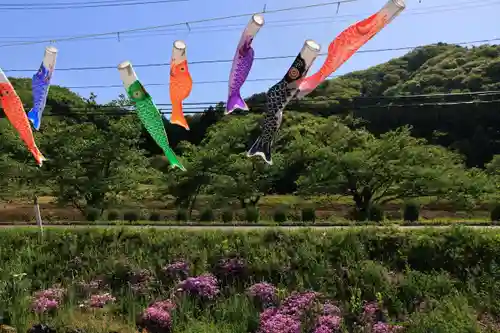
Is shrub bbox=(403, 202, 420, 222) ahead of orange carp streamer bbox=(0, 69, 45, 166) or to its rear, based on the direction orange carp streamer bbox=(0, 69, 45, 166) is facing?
to the rear

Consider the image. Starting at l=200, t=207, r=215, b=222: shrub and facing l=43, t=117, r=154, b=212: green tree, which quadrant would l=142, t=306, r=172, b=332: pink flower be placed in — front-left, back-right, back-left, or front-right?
back-left

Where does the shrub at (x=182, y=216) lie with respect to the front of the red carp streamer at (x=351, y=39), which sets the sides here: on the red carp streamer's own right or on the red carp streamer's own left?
on the red carp streamer's own left

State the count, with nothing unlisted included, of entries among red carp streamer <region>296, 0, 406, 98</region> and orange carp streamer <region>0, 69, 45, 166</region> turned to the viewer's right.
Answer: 1

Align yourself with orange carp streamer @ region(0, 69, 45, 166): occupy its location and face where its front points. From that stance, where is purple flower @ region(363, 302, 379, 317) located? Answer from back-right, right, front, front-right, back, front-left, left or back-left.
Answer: back-left

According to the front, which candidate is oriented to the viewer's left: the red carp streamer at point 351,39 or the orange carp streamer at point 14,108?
the orange carp streamer at point 14,108

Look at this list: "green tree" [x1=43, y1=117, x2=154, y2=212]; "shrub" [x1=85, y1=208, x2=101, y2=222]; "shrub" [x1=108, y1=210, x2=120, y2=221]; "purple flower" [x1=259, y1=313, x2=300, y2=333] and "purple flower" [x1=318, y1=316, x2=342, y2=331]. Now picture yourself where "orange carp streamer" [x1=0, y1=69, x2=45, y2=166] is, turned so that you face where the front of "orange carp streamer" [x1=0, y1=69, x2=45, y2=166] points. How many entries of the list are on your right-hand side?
3

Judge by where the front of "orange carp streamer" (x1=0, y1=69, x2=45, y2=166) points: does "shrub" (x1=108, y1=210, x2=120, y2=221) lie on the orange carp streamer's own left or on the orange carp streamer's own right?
on the orange carp streamer's own right

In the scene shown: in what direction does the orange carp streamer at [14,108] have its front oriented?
to the viewer's left

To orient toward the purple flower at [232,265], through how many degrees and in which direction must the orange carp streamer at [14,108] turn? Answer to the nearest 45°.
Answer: approximately 180°

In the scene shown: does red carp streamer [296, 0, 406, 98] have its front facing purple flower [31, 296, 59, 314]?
no

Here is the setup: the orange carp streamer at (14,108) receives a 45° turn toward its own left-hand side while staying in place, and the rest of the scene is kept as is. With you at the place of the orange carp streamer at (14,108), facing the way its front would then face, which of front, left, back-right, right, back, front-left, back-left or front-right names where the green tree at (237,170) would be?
back

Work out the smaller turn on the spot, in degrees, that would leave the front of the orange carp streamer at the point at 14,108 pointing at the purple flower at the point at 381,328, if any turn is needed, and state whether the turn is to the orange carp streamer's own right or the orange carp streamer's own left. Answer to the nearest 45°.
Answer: approximately 135° to the orange carp streamer's own left

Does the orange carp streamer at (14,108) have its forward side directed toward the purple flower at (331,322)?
no

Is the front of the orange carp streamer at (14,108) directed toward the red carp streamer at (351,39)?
no

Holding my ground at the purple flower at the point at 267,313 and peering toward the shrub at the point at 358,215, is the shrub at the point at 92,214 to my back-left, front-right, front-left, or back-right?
front-left

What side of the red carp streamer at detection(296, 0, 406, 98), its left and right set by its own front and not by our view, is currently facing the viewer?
right

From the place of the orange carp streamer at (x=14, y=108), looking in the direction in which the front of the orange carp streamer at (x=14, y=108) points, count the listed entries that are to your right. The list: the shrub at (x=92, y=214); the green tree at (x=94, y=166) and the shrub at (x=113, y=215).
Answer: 3

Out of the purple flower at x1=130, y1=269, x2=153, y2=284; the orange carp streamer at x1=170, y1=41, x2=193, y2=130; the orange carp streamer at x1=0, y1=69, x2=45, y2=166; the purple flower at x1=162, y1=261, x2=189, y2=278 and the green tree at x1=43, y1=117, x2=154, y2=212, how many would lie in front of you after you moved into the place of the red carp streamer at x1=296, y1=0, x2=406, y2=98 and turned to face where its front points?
0

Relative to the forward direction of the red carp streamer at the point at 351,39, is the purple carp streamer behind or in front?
behind
